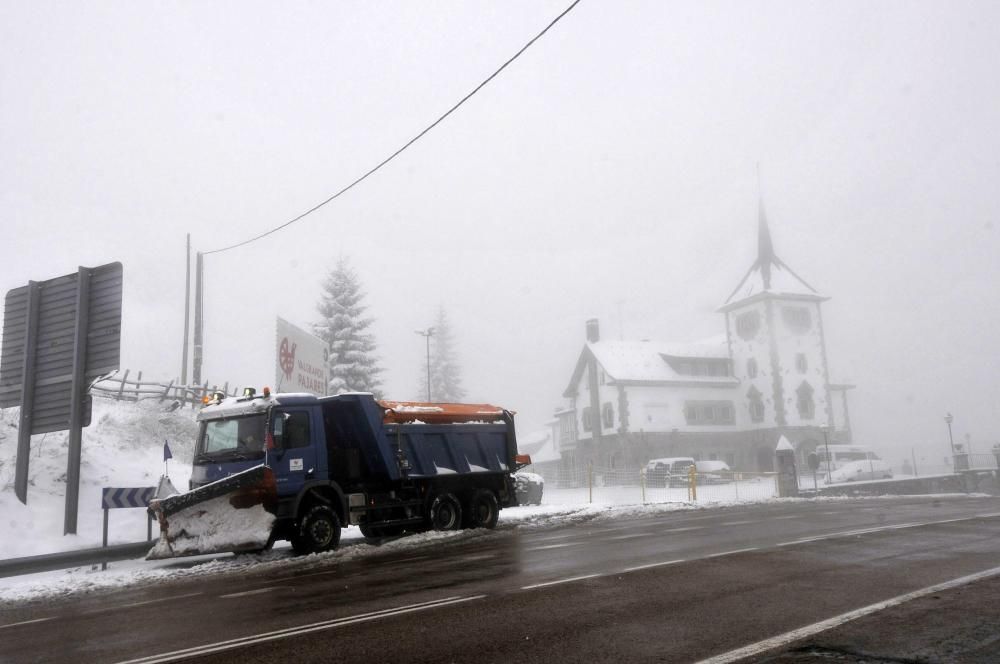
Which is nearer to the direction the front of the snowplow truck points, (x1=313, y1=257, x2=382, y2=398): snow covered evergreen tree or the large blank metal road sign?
the large blank metal road sign

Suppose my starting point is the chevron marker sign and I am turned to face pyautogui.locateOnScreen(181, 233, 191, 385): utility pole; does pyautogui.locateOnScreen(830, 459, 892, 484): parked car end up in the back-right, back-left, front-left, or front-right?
front-right

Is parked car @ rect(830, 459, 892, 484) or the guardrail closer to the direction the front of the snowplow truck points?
the guardrail

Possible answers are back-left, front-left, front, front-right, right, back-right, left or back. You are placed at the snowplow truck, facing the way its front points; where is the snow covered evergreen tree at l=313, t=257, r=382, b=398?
back-right

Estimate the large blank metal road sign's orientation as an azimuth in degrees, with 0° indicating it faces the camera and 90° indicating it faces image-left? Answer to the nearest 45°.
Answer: approximately 225°

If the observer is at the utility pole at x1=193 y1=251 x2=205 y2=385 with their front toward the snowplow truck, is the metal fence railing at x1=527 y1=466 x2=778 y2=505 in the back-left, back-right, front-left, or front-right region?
front-left

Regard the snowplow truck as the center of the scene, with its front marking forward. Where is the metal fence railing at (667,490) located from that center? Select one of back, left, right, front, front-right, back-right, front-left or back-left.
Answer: back

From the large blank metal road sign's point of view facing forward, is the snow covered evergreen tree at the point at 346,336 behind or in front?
in front

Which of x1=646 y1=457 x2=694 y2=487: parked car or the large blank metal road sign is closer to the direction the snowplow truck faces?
the large blank metal road sign

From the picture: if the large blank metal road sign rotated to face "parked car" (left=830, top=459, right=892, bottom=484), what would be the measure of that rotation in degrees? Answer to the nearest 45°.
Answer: approximately 45° to its right

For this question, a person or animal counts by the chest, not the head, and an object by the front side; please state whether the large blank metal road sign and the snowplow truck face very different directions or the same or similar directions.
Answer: very different directions

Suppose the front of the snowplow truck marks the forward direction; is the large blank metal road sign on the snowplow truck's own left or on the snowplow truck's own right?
on the snowplow truck's own right

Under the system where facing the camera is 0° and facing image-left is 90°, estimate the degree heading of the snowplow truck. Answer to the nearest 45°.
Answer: approximately 45°

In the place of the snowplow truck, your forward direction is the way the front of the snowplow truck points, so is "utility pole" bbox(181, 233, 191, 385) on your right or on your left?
on your right

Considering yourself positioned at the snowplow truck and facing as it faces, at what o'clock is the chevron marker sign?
The chevron marker sign is roughly at 2 o'clock from the snowplow truck.
